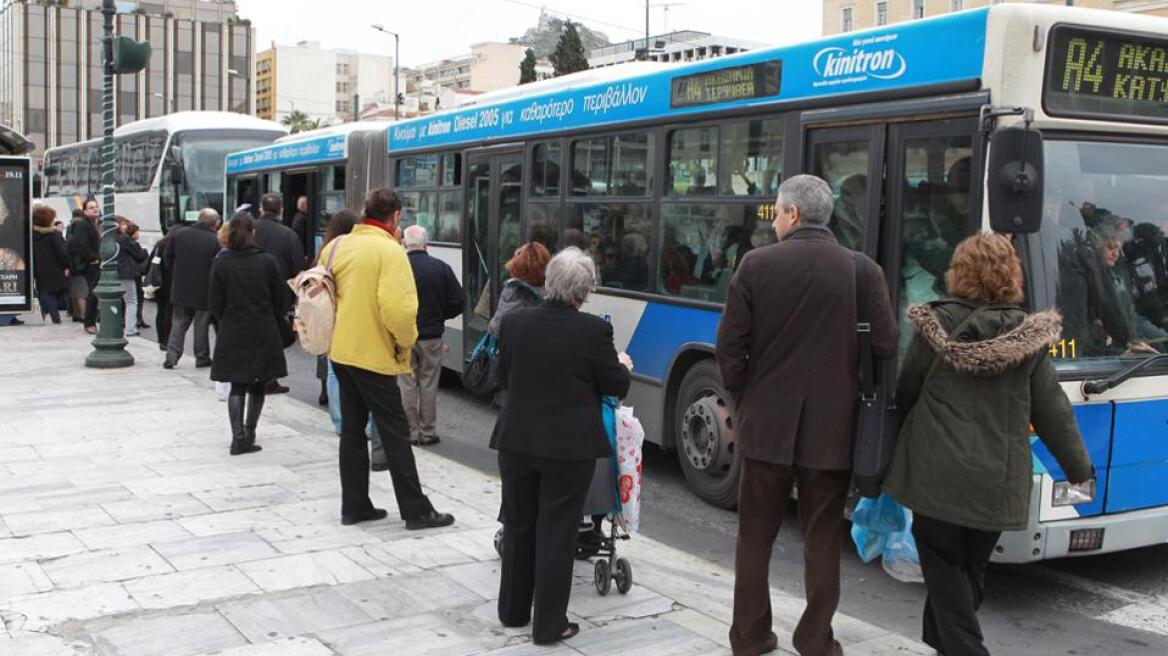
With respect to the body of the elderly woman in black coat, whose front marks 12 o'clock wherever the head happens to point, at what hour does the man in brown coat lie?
The man in brown coat is roughly at 2 o'clock from the elderly woman in black coat.

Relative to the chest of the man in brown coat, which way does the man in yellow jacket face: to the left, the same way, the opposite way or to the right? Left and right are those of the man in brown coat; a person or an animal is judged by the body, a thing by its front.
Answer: the same way

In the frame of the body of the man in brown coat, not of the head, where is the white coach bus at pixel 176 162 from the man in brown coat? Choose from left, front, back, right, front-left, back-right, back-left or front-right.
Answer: front-left

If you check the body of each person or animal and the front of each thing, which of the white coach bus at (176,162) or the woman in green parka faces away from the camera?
the woman in green parka

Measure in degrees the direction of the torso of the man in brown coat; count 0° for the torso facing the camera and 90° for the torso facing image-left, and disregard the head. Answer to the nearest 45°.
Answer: approximately 180°

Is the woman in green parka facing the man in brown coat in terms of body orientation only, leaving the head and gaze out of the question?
no

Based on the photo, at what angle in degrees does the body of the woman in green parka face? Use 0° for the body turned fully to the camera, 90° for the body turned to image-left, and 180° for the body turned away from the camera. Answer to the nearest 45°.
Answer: approximately 180°

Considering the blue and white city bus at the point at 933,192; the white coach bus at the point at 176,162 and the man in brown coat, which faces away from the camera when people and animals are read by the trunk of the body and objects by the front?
the man in brown coat

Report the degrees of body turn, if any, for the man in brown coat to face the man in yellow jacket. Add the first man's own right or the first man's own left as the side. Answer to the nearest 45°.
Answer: approximately 45° to the first man's own left

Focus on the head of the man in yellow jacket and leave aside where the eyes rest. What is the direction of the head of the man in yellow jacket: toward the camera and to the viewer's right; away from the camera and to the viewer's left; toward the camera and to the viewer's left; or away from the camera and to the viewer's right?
away from the camera and to the viewer's right

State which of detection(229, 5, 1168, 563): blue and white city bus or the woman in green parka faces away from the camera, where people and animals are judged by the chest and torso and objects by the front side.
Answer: the woman in green parka

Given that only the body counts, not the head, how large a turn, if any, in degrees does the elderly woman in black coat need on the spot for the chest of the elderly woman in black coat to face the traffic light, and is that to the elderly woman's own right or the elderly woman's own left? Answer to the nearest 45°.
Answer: approximately 90° to the elderly woman's own left

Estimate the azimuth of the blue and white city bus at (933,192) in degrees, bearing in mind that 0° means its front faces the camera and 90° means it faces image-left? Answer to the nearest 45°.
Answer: approximately 315°

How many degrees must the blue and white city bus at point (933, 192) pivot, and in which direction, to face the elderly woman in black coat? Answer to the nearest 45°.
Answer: approximately 90° to its right

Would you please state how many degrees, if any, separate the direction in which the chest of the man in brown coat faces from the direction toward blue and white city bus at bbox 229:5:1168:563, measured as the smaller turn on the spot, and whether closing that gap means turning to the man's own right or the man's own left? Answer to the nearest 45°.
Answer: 0° — they already face it

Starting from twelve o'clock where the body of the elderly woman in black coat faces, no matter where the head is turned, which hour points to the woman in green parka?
The woman in green parka is roughly at 2 o'clock from the elderly woman in black coat.

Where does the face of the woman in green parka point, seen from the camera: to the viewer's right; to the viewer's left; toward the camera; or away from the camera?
away from the camera

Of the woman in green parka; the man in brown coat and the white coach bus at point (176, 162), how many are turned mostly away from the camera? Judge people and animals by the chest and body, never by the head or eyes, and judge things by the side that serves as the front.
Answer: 2

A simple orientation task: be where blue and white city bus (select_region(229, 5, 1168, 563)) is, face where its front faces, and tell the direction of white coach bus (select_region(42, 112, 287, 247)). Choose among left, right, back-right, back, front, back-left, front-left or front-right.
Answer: back

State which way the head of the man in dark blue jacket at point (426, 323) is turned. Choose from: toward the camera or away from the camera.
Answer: away from the camera

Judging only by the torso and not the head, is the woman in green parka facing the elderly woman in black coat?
no

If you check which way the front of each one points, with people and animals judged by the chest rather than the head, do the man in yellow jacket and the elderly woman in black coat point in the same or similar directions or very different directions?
same or similar directions
